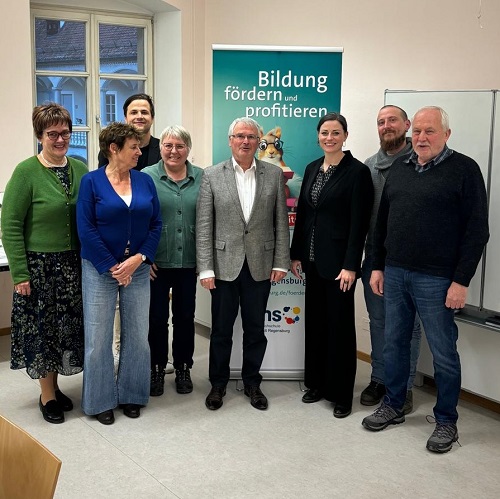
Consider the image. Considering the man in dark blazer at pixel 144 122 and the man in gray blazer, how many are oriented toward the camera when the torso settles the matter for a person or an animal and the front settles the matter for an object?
2

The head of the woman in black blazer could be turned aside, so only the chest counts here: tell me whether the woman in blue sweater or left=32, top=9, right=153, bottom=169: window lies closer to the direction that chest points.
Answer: the woman in blue sweater

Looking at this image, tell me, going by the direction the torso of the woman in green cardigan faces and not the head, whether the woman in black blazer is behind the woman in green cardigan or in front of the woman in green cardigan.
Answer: in front

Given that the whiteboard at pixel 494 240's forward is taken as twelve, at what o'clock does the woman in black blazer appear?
The woman in black blazer is roughly at 1 o'clock from the whiteboard.

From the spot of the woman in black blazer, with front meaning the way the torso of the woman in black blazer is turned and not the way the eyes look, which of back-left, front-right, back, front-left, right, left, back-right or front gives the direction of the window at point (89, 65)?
right

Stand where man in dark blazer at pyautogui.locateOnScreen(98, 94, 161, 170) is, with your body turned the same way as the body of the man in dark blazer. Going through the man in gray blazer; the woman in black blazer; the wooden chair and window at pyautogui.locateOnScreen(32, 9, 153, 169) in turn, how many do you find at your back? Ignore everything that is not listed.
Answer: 1

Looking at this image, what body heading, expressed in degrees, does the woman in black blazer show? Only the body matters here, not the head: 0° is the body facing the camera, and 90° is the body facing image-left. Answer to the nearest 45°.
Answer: approximately 45°

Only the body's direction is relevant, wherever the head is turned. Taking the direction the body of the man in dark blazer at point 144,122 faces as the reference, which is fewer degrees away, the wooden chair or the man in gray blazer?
the wooden chair

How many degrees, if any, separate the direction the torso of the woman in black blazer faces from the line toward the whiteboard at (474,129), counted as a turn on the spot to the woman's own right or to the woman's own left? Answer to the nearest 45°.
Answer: approximately 135° to the woman's own left

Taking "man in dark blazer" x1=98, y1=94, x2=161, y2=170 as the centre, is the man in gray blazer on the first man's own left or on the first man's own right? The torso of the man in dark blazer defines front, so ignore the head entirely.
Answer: on the first man's own left

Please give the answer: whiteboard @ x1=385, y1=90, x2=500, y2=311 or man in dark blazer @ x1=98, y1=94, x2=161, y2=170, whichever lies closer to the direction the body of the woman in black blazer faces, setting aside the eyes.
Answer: the man in dark blazer
